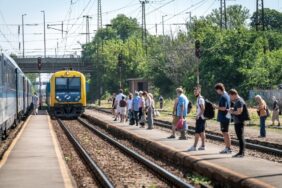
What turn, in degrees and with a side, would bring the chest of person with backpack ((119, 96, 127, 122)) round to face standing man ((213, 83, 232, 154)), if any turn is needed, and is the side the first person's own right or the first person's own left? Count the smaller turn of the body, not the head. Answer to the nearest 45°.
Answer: approximately 180°

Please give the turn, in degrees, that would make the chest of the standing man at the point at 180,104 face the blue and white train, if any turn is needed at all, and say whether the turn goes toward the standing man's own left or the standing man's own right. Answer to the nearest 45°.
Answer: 0° — they already face it

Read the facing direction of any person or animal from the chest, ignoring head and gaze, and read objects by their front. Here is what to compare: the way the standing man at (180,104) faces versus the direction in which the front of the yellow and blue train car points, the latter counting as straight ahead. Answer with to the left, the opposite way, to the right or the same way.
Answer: to the right

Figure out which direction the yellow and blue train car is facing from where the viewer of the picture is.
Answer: facing the viewer

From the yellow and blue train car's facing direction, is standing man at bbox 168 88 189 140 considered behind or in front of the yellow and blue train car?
in front

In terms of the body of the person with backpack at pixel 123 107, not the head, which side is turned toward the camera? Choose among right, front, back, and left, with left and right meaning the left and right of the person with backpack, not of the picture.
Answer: back

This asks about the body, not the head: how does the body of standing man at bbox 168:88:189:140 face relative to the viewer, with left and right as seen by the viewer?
facing to the left of the viewer

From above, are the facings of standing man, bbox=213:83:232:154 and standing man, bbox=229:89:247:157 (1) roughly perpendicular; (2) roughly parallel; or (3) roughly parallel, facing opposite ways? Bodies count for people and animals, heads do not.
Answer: roughly parallel

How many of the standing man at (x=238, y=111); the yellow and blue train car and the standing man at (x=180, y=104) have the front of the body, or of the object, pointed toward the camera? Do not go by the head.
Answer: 1
